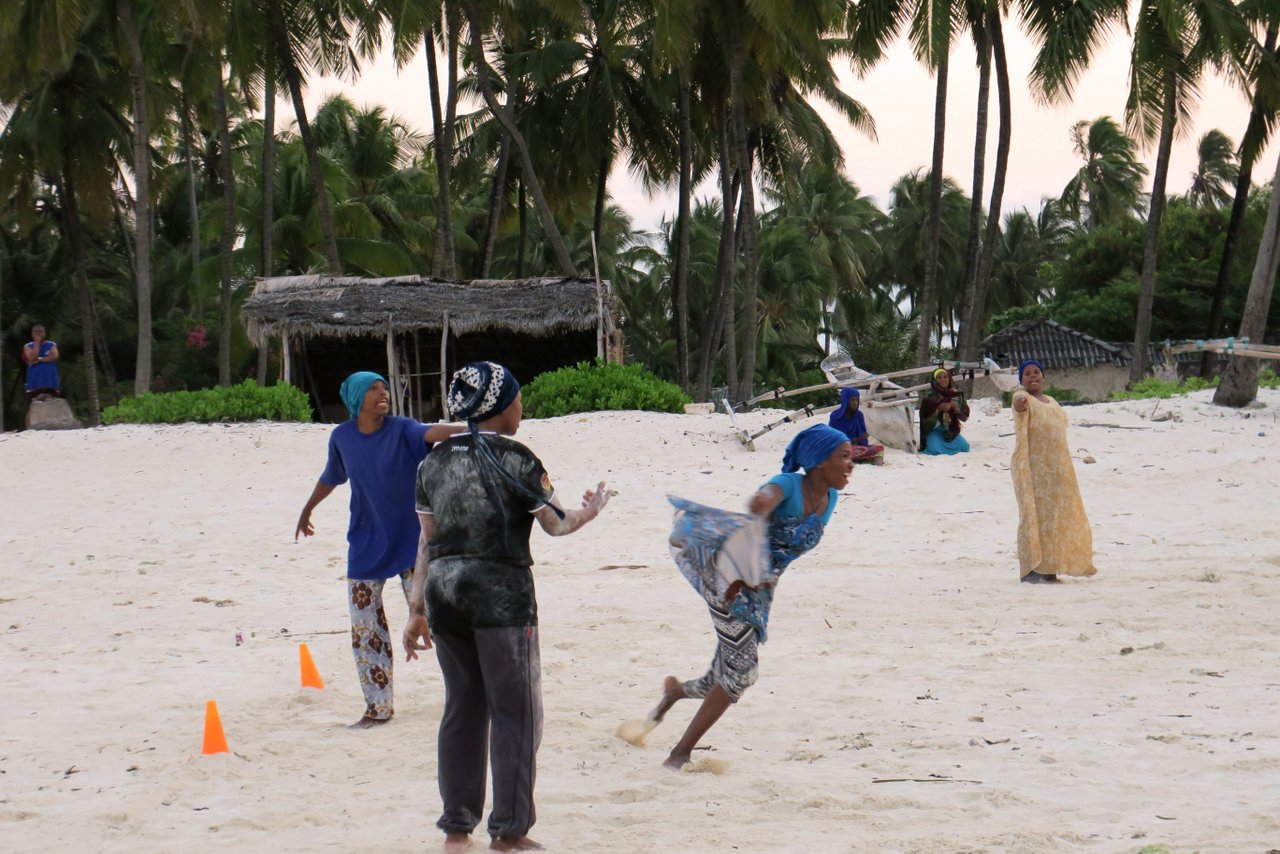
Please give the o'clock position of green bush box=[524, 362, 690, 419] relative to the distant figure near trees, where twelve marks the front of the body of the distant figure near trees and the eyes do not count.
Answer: The green bush is roughly at 10 o'clock from the distant figure near trees.

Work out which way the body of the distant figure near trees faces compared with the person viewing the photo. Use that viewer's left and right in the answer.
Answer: facing the viewer

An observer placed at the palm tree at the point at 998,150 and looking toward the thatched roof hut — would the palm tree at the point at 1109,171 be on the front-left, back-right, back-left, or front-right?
back-right

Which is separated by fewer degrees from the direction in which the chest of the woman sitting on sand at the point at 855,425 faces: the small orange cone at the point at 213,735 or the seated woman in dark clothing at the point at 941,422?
the small orange cone

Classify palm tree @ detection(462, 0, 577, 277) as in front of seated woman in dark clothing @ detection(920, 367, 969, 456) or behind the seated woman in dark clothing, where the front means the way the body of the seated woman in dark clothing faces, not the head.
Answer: behind

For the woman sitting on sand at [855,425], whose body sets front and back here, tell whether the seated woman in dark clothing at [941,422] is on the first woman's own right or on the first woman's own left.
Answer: on the first woman's own left

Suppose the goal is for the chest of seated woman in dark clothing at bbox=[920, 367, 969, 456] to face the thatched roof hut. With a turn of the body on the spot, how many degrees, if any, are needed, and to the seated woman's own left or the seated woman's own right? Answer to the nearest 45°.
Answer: approximately 135° to the seated woman's own right

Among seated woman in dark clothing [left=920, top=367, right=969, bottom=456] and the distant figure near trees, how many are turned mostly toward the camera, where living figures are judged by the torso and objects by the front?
2

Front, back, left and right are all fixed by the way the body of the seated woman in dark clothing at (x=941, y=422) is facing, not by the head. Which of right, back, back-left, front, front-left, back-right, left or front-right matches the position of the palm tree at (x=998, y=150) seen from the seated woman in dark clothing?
back

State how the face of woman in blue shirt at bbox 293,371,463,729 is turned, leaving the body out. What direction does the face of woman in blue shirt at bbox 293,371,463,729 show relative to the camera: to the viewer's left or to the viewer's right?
to the viewer's right

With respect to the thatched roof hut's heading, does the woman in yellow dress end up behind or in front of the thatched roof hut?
in front

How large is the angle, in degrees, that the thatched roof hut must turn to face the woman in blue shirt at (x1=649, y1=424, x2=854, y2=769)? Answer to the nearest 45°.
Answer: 0° — it already faces them
